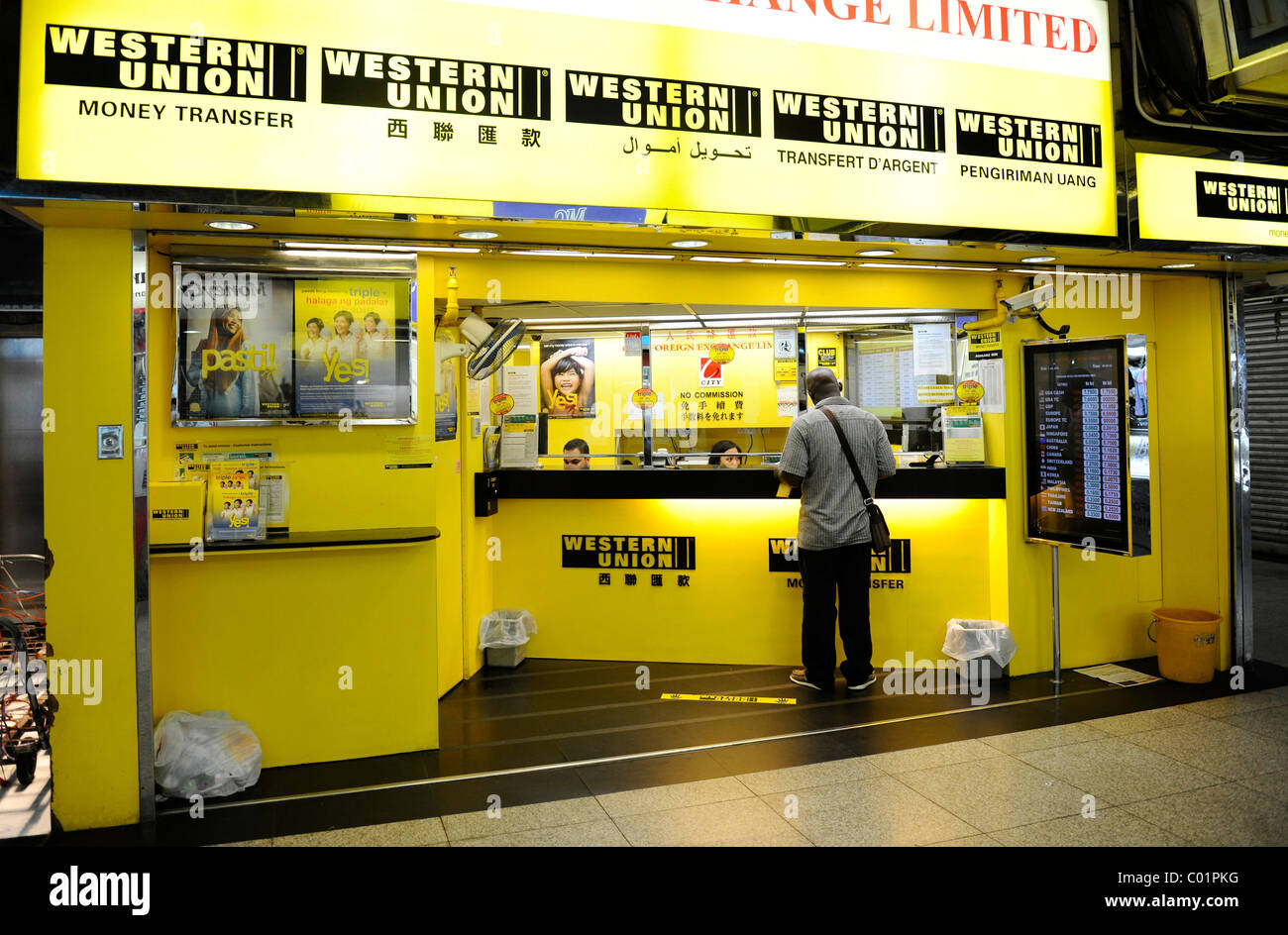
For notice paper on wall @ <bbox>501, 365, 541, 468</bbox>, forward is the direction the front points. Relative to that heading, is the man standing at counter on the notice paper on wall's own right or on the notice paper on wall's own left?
on the notice paper on wall's own left

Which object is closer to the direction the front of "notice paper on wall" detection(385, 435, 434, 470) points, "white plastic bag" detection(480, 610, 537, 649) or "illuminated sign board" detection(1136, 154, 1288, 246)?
the illuminated sign board

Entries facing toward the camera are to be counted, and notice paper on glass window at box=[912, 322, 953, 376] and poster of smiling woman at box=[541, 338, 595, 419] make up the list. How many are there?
2

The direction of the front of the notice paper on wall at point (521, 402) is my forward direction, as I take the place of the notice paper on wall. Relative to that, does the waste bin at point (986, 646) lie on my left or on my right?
on my left

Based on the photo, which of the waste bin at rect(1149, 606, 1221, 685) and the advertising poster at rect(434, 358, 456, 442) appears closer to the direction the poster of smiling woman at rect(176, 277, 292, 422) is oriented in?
the waste bin

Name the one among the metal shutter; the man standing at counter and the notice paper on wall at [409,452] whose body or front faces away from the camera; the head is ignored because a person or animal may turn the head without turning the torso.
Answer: the man standing at counter

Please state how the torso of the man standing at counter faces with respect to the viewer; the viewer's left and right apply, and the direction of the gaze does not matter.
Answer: facing away from the viewer

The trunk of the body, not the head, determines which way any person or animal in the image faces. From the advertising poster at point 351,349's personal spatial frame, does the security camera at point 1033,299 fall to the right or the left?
on its left

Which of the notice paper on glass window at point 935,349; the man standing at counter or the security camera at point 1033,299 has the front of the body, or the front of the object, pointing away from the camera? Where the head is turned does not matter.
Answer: the man standing at counter
